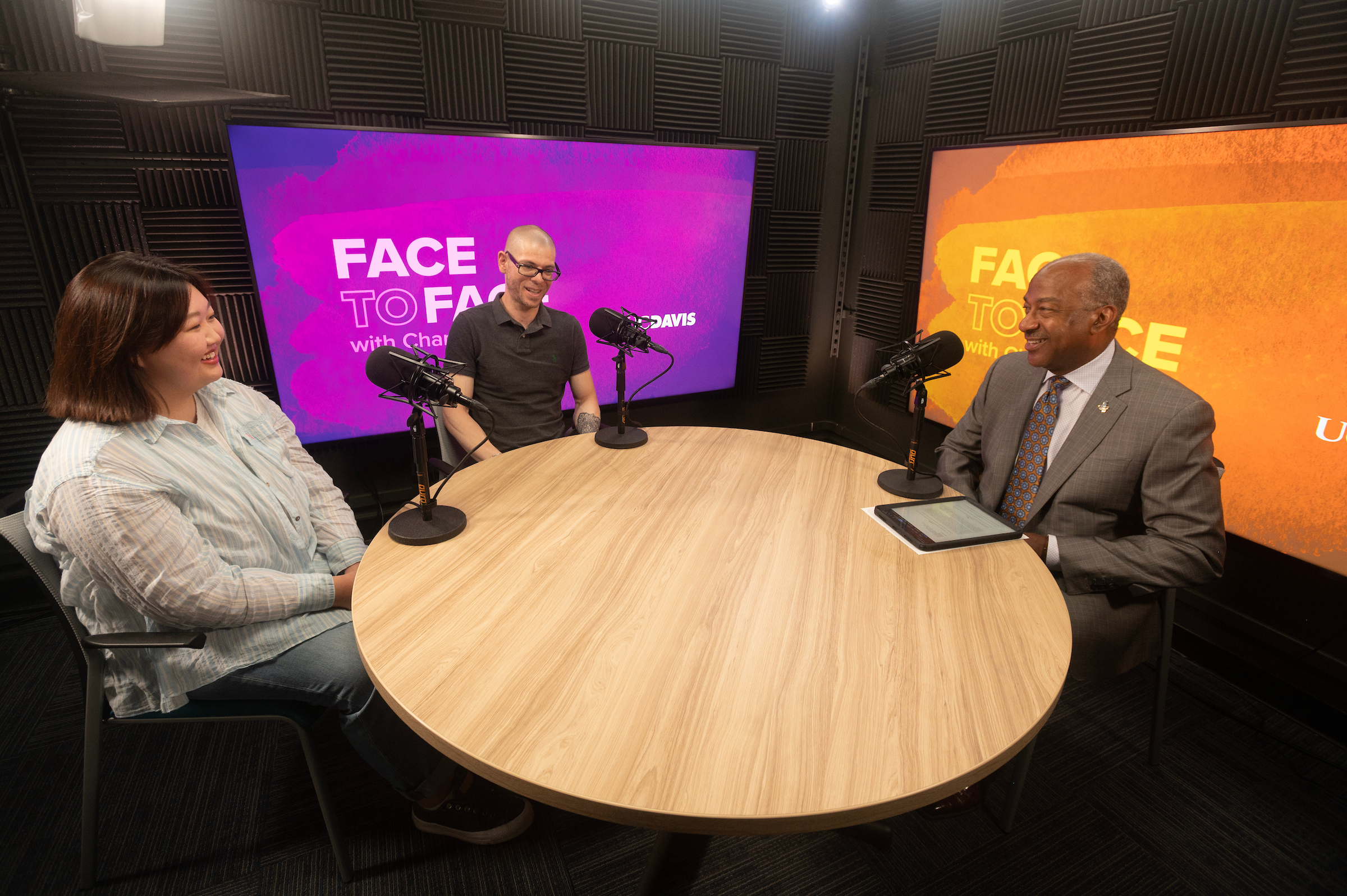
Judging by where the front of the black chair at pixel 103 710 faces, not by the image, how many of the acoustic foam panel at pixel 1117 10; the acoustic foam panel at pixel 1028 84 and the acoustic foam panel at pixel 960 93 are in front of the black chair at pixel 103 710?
3

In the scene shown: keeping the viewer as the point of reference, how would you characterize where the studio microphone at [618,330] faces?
facing to the left of the viewer

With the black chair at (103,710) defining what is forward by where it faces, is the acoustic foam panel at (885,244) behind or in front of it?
in front

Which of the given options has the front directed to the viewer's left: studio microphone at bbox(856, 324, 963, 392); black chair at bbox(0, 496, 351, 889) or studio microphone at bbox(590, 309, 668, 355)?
studio microphone at bbox(590, 309, 668, 355)

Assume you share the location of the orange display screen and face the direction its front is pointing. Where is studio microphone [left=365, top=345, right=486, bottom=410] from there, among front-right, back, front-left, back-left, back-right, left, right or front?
front

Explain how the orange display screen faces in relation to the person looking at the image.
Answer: facing the viewer and to the left of the viewer

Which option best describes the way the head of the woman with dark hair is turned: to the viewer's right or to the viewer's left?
to the viewer's right

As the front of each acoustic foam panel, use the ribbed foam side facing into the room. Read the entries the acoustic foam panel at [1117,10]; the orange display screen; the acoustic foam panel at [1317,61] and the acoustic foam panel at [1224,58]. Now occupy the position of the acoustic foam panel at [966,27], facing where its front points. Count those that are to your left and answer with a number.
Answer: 4

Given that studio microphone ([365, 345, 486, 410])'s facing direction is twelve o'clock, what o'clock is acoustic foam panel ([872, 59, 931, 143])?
The acoustic foam panel is roughly at 5 o'clock from the studio microphone.

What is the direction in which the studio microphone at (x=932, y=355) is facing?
to the viewer's right

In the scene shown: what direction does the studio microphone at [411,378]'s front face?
to the viewer's left

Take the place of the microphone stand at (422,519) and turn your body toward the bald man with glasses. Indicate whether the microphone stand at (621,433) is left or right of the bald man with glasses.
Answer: right

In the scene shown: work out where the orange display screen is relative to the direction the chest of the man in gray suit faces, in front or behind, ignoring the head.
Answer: behind

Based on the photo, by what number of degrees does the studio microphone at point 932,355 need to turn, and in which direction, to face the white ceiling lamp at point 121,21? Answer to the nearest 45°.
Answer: approximately 180°

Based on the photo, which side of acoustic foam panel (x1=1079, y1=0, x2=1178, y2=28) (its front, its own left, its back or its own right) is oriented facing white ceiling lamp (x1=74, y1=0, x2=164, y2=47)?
front

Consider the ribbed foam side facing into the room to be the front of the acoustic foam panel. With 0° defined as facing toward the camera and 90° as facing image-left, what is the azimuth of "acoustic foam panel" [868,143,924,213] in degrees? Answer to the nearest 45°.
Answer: approximately 45°

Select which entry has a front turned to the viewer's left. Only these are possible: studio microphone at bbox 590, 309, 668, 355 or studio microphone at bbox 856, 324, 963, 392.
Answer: studio microphone at bbox 590, 309, 668, 355

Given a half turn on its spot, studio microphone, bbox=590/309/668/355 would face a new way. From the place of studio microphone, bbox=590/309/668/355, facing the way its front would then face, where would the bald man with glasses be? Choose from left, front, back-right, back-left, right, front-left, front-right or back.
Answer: back-left
